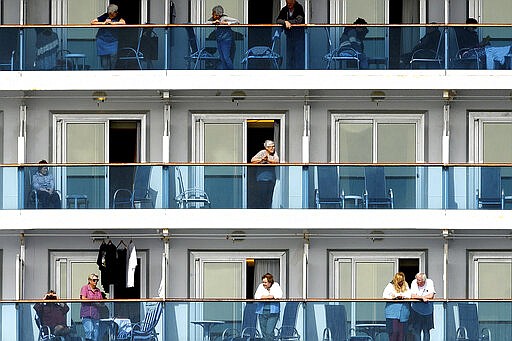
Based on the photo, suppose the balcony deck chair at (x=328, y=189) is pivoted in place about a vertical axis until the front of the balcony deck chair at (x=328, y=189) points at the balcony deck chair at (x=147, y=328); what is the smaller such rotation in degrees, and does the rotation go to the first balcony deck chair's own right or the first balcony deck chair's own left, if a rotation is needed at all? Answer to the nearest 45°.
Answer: approximately 90° to the first balcony deck chair's own right

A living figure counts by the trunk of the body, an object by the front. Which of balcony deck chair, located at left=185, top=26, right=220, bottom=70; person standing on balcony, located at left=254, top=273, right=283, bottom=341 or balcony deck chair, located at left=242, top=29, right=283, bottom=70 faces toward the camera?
the person standing on balcony

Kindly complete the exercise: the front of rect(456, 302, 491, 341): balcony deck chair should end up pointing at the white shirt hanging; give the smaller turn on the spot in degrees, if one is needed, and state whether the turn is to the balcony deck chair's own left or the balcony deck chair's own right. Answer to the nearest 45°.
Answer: approximately 135° to the balcony deck chair's own right

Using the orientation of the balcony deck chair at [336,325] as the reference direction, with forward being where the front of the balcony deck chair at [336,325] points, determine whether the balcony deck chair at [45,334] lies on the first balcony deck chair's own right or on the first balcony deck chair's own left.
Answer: on the first balcony deck chair's own right

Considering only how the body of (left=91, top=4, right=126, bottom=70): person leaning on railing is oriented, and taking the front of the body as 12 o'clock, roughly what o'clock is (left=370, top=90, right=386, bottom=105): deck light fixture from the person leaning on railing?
The deck light fixture is roughly at 9 o'clock from the person leaning on railing.
